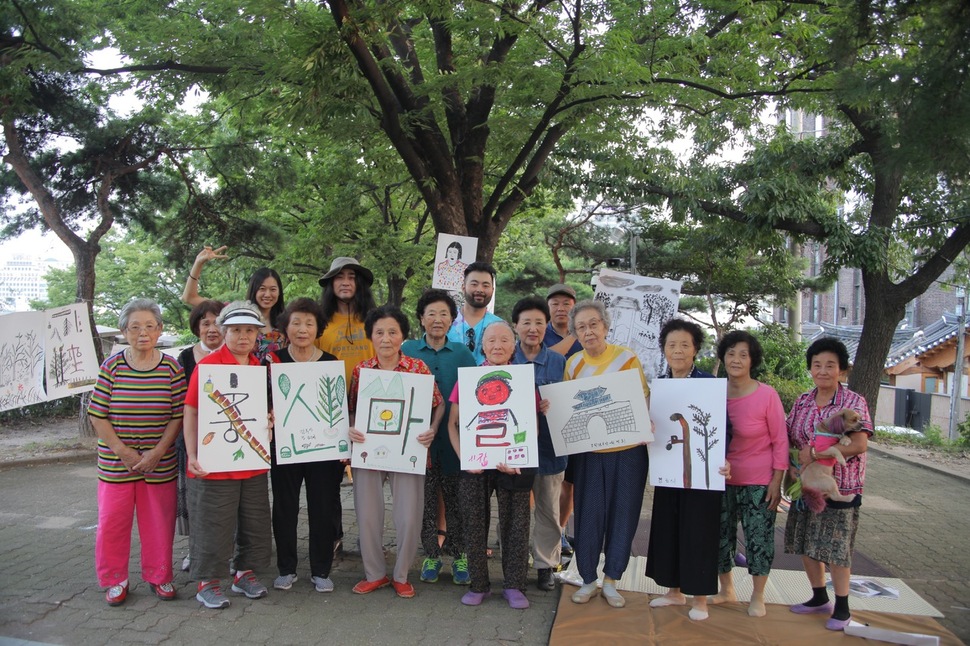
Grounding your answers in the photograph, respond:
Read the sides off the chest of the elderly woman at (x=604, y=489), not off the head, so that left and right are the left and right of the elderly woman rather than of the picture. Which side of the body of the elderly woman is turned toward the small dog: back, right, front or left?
left

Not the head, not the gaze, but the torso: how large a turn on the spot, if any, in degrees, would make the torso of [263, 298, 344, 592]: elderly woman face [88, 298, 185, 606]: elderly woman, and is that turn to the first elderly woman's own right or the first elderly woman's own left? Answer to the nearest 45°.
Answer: approximately 90° to the first elderly woman's own right

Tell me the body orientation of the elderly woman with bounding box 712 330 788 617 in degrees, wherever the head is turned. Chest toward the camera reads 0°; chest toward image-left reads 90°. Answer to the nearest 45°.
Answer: approximately 45°

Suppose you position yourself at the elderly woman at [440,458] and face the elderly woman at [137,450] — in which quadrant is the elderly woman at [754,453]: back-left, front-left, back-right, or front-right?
back-left
